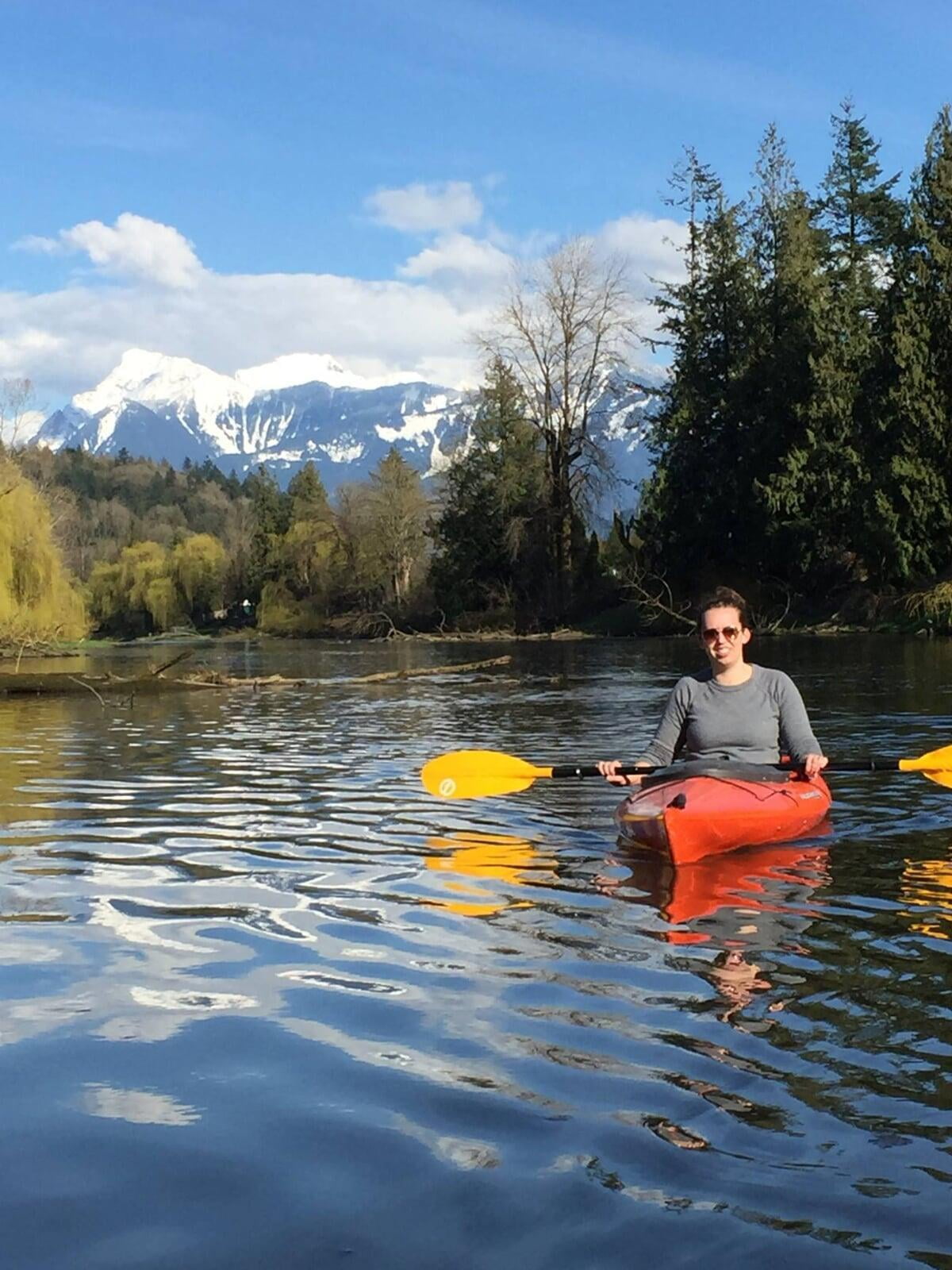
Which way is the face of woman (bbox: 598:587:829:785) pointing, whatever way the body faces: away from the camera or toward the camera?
toward the camera

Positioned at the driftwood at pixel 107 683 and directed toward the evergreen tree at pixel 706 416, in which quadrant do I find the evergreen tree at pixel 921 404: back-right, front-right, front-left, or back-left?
front-right

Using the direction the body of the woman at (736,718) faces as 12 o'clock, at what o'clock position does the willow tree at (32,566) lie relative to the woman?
The willow tree is roughly at 5 o'clock from the woman.

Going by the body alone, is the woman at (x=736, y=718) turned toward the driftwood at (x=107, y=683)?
no

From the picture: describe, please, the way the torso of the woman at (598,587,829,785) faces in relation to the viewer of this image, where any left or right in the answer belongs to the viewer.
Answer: facing the viewer

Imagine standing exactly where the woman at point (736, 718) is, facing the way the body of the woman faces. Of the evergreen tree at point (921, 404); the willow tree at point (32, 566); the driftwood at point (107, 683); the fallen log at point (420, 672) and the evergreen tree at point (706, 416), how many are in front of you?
0

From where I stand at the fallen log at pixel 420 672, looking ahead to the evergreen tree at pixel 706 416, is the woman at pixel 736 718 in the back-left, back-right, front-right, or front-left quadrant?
back-right

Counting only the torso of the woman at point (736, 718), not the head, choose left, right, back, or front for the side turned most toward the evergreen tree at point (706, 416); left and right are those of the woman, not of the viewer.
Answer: back

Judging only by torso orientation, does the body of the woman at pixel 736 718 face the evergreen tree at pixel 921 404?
no
